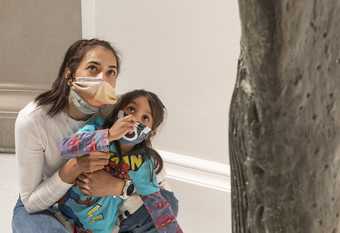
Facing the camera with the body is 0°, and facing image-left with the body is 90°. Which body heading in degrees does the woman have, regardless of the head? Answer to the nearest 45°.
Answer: approximately 315°

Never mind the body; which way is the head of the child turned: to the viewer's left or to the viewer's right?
to the viewer's right
